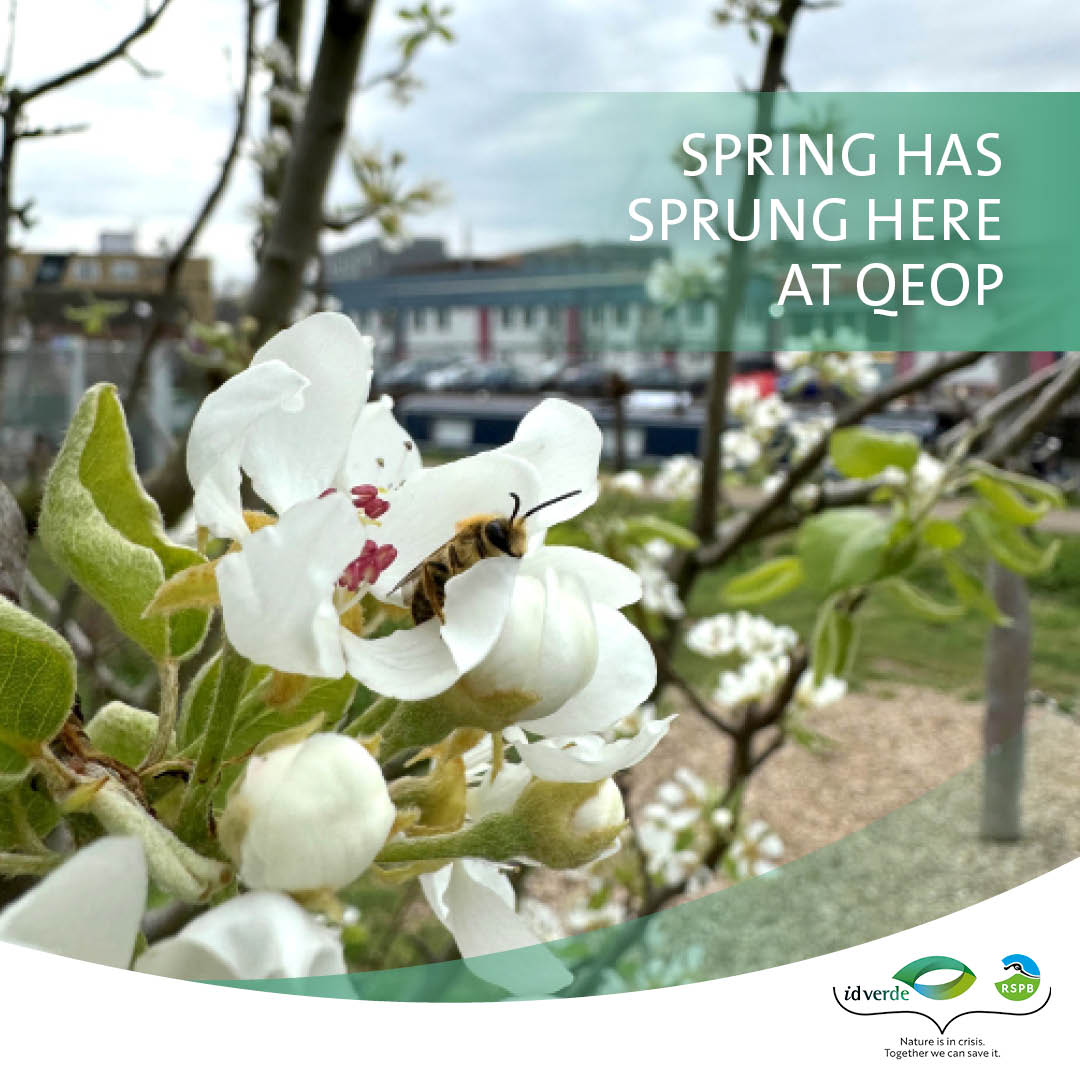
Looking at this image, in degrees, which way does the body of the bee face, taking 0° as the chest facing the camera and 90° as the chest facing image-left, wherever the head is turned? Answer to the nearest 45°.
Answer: approximately 270°

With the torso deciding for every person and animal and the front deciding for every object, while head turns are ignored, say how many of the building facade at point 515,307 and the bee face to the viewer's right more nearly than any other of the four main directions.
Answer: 1

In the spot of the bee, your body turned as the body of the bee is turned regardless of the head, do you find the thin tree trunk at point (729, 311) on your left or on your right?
on your left

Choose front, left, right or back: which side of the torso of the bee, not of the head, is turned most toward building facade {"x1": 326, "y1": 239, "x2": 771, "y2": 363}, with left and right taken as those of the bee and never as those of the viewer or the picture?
left

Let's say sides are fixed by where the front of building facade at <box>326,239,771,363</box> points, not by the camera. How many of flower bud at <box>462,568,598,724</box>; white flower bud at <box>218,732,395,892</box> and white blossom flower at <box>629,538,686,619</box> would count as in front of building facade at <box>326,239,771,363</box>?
3

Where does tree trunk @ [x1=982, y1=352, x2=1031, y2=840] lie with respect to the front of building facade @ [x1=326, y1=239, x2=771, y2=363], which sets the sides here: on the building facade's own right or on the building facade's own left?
on the building facade's own left

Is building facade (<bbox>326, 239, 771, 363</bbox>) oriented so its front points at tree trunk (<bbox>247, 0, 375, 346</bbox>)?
yes

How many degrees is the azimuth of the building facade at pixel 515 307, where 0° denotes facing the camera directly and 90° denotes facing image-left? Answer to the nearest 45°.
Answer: approximately 0°

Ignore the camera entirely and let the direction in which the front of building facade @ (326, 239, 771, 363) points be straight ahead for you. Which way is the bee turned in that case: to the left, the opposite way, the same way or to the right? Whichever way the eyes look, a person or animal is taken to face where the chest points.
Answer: to the left

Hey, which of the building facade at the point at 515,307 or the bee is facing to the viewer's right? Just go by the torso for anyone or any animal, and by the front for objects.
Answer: the bee
